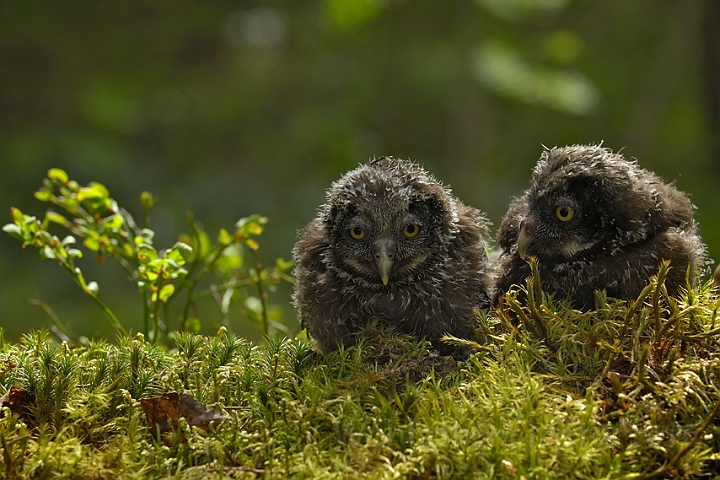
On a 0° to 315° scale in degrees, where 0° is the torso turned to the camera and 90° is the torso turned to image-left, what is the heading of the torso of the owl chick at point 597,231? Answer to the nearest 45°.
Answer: approximately 45°

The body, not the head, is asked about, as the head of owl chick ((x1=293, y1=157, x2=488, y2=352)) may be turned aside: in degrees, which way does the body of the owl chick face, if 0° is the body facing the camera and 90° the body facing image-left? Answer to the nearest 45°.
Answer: approximately 0°

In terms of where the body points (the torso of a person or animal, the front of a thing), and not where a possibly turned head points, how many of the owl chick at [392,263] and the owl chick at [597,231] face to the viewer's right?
0

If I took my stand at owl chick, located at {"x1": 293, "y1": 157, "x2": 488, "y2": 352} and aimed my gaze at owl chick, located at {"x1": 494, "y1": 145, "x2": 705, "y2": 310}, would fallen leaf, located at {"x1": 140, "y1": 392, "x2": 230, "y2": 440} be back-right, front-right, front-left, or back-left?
back-right

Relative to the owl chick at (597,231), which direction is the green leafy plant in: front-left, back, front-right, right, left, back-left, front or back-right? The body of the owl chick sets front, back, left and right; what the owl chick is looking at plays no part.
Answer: front-right
